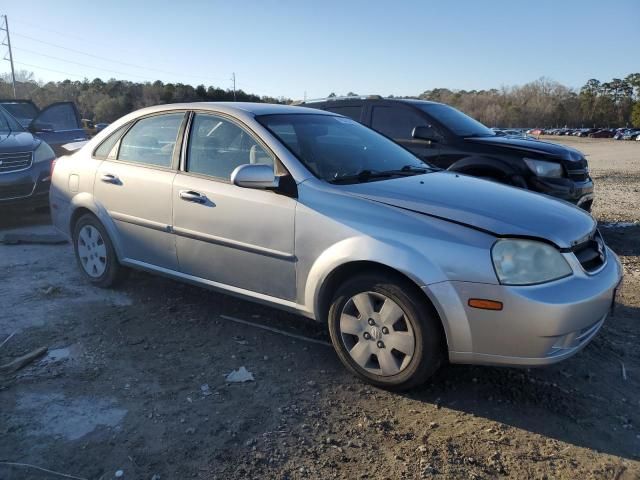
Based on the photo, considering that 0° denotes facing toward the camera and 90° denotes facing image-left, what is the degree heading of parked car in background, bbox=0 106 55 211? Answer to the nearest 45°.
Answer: approximately 315°

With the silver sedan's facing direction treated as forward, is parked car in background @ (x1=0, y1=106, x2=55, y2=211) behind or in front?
behind

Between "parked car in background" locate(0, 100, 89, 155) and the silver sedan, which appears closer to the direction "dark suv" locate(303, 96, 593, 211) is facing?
the silver sedan

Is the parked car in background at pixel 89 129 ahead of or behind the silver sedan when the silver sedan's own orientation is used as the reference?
behind

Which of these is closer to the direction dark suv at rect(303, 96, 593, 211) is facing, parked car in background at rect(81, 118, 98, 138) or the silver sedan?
the silver sedan

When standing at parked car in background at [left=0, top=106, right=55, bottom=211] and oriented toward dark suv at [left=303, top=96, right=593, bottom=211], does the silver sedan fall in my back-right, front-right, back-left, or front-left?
front-right

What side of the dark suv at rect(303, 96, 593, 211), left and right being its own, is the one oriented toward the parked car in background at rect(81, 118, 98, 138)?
back

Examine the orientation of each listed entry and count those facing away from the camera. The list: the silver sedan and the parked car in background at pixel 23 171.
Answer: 0

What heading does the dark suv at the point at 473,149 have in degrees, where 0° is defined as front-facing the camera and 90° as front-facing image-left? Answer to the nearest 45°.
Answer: approximately 315°

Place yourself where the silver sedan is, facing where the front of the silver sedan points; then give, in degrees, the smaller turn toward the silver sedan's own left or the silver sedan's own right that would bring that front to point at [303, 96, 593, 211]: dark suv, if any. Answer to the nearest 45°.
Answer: approximately 90° to the silver sedan's own left

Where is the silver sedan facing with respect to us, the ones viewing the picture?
facing the viewer and to the right of the viewer

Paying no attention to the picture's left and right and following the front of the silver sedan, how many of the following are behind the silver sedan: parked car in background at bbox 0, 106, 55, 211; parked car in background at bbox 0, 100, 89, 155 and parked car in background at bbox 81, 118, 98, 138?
3
